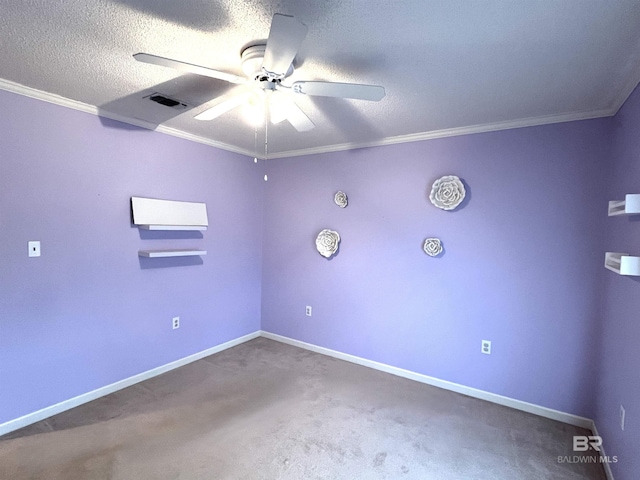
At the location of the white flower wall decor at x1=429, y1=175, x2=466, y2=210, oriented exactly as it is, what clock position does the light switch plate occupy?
The light switch plate is roughly at 2 o'clock from the white flower wall decor.

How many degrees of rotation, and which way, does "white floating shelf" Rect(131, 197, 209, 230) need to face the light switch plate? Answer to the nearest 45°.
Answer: approximately 90° to its right

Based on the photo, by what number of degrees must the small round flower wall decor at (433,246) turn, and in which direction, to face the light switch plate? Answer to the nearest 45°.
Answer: approximately 45° to its right

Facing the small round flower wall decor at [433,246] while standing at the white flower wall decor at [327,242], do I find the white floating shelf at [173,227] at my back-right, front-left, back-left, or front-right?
back-right

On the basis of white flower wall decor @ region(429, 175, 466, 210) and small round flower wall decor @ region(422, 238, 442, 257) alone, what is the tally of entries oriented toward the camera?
2

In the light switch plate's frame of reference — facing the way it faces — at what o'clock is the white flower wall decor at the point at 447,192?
The white flower wall decor is roughly at 10 o'clock from the light switch plate.

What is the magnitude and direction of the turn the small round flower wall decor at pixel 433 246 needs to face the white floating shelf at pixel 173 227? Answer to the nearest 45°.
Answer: approximately 90° to its right

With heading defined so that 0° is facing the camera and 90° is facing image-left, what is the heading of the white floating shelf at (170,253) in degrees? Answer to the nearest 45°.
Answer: approximately 315°

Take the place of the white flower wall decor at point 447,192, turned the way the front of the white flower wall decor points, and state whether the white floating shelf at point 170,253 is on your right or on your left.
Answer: on your right

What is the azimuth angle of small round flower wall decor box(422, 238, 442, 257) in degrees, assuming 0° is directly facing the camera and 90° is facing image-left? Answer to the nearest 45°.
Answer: approximately 0°

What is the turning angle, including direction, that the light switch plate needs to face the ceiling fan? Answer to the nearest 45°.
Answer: approximately 45° to its left

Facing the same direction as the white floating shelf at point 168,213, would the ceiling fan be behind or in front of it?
in front

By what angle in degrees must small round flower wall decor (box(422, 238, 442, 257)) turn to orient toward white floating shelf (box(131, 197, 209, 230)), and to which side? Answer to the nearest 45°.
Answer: approximately 90° to its right
